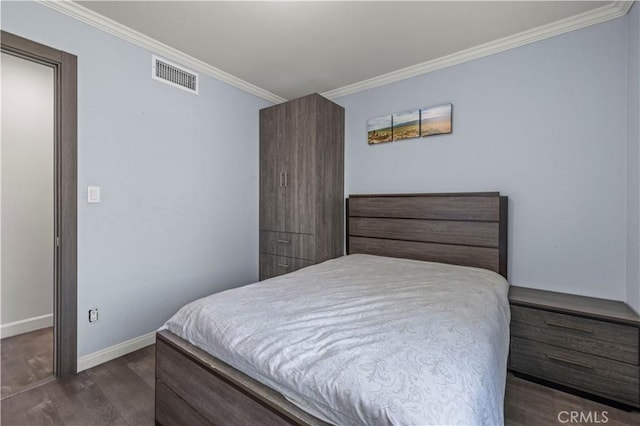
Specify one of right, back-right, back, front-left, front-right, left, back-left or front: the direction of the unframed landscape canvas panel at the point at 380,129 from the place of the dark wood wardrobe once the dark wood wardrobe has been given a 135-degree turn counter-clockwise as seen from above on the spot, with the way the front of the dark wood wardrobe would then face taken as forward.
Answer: front

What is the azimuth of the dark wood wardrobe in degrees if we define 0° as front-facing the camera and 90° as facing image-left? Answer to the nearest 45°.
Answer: approximately 45°

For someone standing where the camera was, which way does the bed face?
facing the viewer and to the left of the viewer

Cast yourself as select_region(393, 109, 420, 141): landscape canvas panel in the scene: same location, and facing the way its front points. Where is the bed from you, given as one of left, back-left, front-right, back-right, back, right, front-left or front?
front-left

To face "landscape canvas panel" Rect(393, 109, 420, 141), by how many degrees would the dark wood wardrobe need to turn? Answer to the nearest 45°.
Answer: approximately 135° to its left

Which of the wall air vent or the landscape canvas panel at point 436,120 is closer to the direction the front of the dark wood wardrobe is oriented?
the wall air vent

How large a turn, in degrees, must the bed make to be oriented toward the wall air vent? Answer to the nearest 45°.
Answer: approximately 90° to its right

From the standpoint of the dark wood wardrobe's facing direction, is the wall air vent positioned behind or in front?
in front

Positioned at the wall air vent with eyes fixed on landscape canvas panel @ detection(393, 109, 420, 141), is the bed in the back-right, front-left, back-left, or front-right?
front-right

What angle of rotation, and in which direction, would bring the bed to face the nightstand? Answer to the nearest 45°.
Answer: approximately 180°

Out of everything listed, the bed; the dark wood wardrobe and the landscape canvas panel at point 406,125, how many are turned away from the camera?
0

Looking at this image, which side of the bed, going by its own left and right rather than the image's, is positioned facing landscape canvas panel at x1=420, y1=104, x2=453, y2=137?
back

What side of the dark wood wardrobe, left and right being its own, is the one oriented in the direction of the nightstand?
left

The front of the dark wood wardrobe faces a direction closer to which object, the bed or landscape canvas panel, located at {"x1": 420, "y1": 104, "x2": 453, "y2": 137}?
the bed
